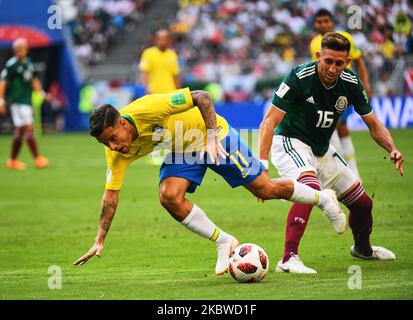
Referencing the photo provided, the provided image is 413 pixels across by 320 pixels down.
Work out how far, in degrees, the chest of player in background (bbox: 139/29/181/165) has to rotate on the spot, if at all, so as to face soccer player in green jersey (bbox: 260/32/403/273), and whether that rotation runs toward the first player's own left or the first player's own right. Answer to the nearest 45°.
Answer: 0° — they already face them

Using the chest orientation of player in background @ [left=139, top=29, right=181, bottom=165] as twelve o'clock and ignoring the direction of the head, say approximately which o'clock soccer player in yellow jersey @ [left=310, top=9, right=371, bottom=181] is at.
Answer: The soccer player in yellow jersey is roughly at 11 o'clock from the player in background.

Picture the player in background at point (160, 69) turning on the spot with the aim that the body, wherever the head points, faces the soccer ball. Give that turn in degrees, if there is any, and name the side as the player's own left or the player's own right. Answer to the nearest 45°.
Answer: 0° — they already face it

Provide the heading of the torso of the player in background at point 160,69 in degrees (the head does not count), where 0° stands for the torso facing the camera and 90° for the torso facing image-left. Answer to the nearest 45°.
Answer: approximately 0°

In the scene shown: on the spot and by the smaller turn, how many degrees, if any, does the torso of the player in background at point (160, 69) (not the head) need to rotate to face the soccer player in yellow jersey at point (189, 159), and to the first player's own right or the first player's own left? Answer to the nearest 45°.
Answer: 0° — they already face them
